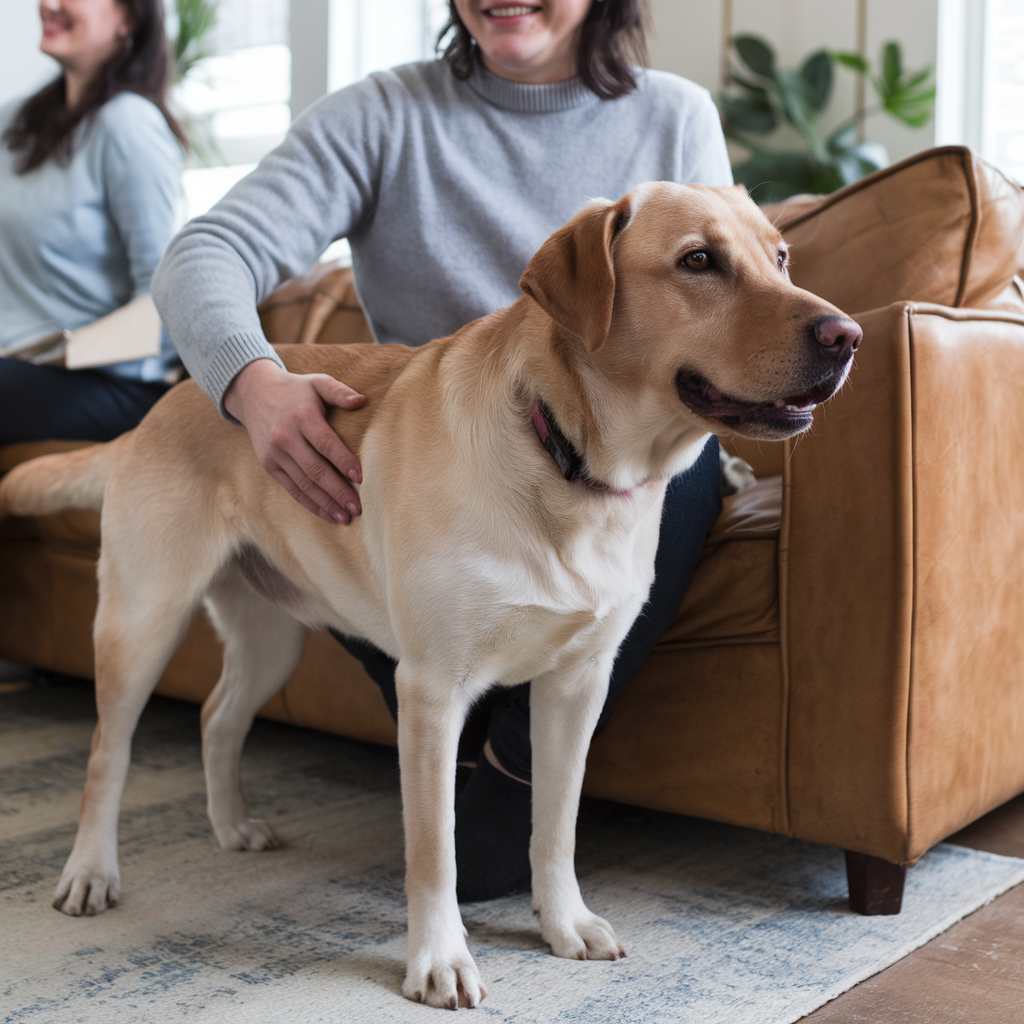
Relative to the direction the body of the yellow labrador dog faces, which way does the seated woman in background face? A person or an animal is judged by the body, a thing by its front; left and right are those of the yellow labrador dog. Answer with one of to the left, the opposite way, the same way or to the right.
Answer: to the right

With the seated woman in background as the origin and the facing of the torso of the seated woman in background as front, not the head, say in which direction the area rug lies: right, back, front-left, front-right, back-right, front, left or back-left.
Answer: front-left

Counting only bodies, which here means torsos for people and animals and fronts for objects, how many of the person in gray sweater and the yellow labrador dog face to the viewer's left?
0

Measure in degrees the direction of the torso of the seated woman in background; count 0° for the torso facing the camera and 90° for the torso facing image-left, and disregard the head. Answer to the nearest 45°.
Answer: approximately 45°

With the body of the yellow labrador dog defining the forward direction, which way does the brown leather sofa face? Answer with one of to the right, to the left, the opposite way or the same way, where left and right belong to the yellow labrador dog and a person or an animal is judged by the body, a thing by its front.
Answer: to the right

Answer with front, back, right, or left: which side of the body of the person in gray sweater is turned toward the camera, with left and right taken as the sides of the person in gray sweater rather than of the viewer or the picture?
front

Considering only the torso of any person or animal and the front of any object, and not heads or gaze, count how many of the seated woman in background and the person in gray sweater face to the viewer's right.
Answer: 0

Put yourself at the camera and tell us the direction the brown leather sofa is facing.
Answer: facing the viewer and to the left of the viewer

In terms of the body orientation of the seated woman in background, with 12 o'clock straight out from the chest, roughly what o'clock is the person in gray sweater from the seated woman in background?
The person in gray sweater is roughly at 10 o'clock from the seated woman in background.
